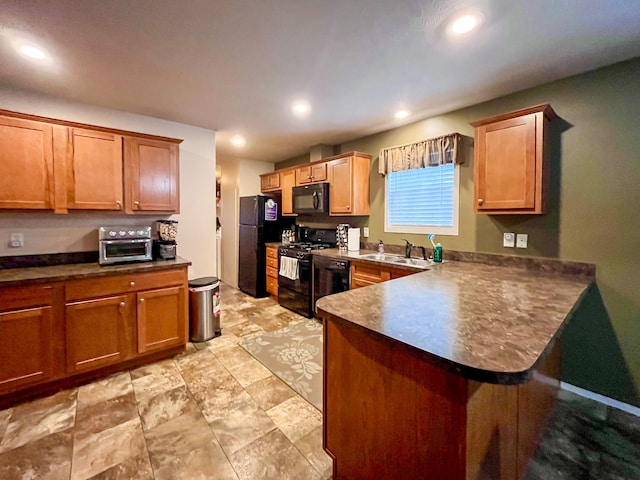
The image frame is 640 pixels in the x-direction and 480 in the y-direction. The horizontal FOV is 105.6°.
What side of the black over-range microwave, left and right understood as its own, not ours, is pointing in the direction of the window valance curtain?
left

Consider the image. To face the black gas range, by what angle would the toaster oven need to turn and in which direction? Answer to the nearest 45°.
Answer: approximately 90° to its left

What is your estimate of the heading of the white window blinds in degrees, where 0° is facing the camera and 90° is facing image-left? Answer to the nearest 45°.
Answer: approximately 45°

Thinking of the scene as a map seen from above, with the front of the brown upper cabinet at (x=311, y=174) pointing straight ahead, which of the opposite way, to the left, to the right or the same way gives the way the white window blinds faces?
the same way

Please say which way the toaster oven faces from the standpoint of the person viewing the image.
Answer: facing the viewer

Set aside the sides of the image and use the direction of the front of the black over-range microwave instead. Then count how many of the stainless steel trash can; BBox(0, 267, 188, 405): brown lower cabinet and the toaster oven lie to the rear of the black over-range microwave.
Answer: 0

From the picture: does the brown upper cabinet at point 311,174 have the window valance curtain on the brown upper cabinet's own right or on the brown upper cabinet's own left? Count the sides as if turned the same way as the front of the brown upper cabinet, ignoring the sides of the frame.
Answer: on the brown upper cabinet's own left

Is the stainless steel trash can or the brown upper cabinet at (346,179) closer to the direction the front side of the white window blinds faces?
the stainless steel trash can

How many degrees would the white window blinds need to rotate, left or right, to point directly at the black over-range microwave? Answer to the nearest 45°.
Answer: approximately 45° to its right

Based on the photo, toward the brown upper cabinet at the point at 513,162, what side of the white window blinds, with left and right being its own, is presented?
left

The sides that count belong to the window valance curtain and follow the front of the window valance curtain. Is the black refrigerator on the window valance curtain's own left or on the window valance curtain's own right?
on the window valance curtain's own right

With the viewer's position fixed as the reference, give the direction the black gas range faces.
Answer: facing the viewer and to the left of the viewer

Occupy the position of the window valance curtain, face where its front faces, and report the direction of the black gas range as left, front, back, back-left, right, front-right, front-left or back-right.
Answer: front-right

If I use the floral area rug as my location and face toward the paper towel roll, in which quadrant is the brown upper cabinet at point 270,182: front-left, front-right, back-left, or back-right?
front-left

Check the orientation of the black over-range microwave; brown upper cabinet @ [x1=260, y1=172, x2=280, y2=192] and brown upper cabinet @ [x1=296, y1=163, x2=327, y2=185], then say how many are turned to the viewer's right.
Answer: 0

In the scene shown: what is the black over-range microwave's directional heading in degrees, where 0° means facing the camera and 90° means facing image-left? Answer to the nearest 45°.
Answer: approximately 45°

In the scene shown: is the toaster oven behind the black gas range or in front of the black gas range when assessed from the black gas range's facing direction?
in front
